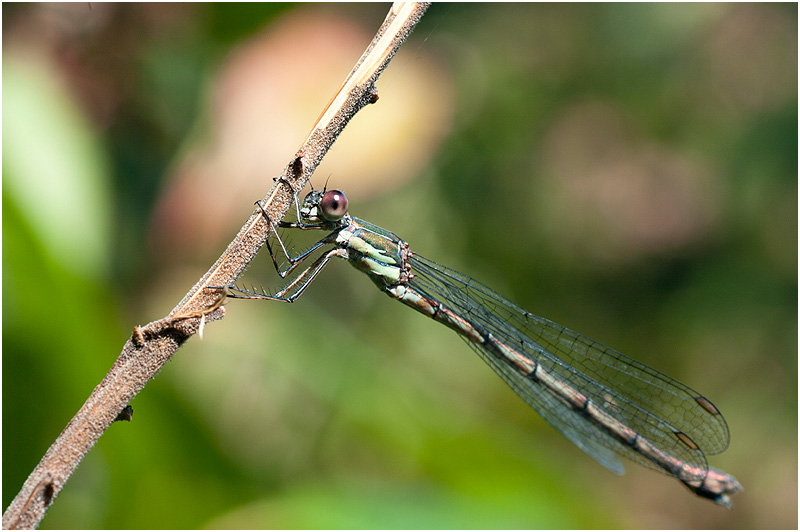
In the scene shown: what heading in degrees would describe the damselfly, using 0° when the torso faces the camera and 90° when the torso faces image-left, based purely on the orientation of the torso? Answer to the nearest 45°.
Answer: approximately 90°
